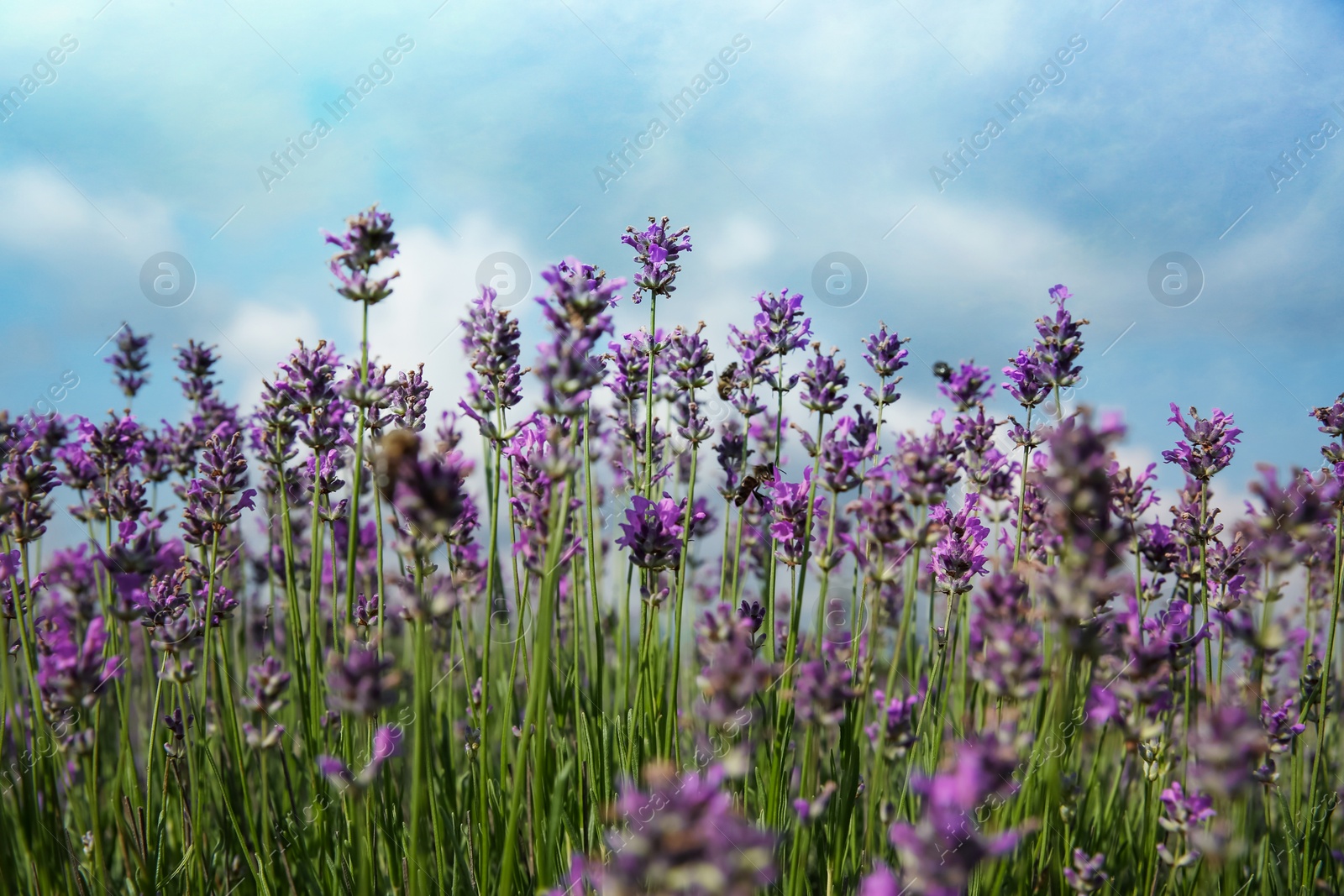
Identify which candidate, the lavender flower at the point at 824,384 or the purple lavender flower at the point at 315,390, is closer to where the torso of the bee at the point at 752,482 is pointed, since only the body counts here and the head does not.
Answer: the lavender flower

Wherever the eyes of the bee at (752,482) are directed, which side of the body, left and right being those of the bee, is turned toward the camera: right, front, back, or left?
right

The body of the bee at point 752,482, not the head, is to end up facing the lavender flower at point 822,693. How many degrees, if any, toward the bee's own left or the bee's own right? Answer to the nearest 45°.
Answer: approximately 90° to the bee's own right
